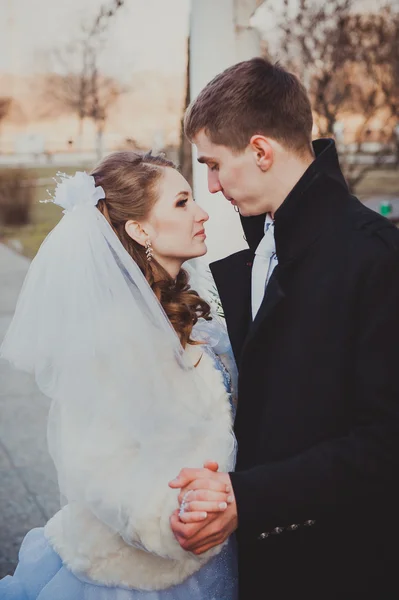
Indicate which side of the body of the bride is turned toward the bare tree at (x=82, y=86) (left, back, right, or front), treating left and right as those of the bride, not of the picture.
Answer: left

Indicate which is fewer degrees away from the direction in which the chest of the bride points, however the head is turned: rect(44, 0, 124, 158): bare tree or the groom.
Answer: the groom

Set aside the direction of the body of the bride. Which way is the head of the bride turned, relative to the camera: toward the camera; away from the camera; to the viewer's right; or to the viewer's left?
to the viewer's right

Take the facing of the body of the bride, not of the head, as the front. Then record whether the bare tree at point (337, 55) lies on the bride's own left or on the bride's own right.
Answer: on the bride's own left

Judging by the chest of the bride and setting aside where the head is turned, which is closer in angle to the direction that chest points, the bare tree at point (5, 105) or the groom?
the groom

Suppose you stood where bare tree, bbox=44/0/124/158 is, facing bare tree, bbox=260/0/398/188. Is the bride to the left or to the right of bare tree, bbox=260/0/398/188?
right

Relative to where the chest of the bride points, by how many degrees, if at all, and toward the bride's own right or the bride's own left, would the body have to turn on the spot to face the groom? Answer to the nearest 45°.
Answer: approximately 45° to the bride's own right

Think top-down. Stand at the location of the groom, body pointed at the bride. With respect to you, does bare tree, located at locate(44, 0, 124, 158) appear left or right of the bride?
right

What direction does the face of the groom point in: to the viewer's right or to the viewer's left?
to the viewer's left

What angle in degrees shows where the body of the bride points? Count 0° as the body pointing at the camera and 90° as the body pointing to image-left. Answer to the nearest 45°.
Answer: approximately 270°
